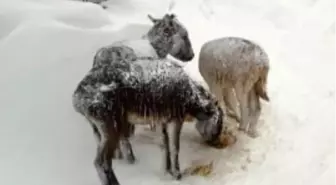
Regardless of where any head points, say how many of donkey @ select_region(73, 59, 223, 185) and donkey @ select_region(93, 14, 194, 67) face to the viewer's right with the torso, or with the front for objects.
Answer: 2

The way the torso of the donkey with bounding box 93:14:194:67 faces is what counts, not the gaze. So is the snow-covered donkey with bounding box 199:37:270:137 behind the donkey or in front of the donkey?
in front

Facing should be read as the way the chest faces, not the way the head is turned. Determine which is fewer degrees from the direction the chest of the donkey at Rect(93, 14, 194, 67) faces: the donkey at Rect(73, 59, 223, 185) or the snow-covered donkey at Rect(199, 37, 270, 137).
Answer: the snow-covered donkey

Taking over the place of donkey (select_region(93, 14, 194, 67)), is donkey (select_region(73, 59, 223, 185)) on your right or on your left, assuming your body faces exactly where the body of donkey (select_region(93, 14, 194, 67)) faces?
on your right

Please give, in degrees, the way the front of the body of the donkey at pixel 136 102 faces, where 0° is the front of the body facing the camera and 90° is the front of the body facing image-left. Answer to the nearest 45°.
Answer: approximately 270°

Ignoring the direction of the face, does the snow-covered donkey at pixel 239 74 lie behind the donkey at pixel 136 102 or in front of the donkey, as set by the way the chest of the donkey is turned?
in front

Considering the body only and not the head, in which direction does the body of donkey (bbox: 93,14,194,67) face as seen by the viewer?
to the viewer's right

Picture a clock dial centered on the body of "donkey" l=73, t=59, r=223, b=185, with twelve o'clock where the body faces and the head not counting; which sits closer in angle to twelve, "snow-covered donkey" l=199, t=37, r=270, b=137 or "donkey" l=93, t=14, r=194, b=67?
the snow-covered donkey

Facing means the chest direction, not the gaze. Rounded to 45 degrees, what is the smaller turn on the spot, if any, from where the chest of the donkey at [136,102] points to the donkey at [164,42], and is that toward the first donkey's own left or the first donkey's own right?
approximately 90° to the first donkey's own left

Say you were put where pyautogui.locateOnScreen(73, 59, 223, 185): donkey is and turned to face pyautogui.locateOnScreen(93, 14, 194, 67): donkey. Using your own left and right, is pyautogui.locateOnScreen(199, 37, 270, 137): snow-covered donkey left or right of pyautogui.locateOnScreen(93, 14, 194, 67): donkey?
right
